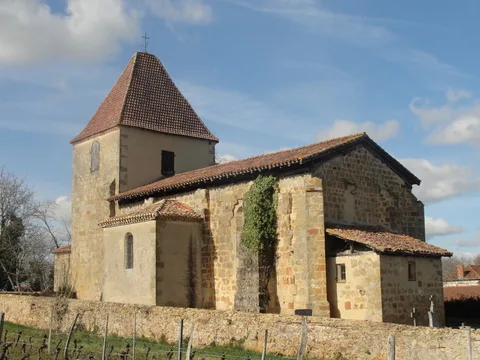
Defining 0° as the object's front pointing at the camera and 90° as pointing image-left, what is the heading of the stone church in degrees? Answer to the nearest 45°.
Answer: approximately 135°
